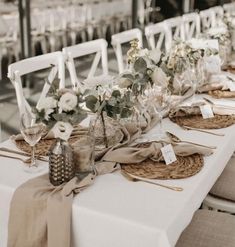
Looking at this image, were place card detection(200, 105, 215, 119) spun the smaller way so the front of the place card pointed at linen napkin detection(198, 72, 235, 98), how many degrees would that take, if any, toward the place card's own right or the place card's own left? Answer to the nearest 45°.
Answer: approximately 135° to the place card's own left

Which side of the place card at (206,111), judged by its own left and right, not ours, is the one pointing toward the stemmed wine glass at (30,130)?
right

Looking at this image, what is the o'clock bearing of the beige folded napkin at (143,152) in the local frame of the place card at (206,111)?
The beige folded napkin is roughly at 2 o'clock from the place card.

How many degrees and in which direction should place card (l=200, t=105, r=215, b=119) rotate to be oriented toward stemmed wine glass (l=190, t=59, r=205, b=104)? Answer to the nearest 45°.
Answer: approximately 135° to its left

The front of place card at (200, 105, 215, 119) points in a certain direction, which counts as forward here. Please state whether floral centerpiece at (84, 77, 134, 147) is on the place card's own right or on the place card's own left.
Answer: on the place card's own right

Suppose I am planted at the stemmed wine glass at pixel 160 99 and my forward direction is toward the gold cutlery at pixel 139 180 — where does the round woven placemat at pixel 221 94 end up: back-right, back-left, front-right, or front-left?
back-left

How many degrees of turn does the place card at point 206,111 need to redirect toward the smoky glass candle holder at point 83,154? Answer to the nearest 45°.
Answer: approximately 90° to its right

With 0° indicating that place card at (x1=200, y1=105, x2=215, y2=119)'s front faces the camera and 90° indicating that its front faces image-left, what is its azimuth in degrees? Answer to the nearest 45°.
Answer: approximately 315°
